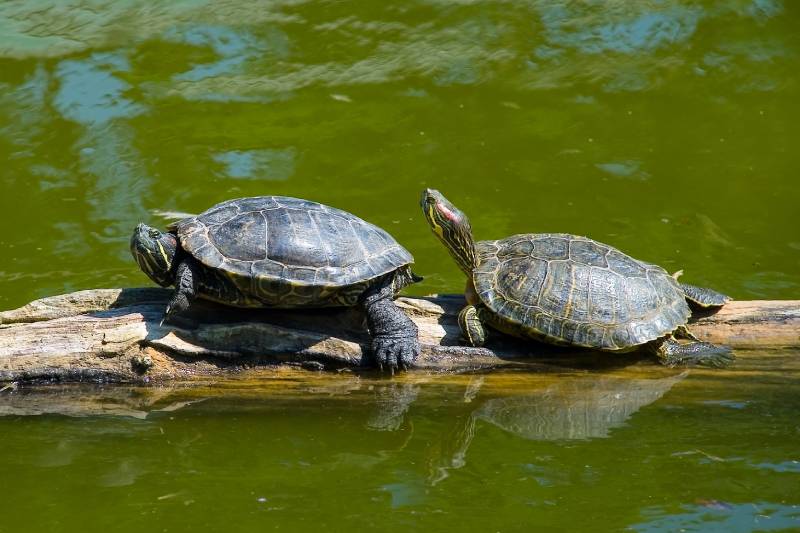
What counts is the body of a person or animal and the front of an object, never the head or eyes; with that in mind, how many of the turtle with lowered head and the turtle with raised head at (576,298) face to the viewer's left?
2

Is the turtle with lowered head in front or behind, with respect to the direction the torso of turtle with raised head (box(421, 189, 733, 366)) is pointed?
in front

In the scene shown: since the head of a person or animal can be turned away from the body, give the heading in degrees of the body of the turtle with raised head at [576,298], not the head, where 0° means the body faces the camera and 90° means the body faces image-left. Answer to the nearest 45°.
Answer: approximately 90°

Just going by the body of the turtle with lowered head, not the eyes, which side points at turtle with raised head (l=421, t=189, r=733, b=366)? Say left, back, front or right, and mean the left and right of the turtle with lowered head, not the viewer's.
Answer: back

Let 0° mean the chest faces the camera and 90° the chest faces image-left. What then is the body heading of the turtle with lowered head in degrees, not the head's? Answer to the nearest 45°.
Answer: approximately 90°
